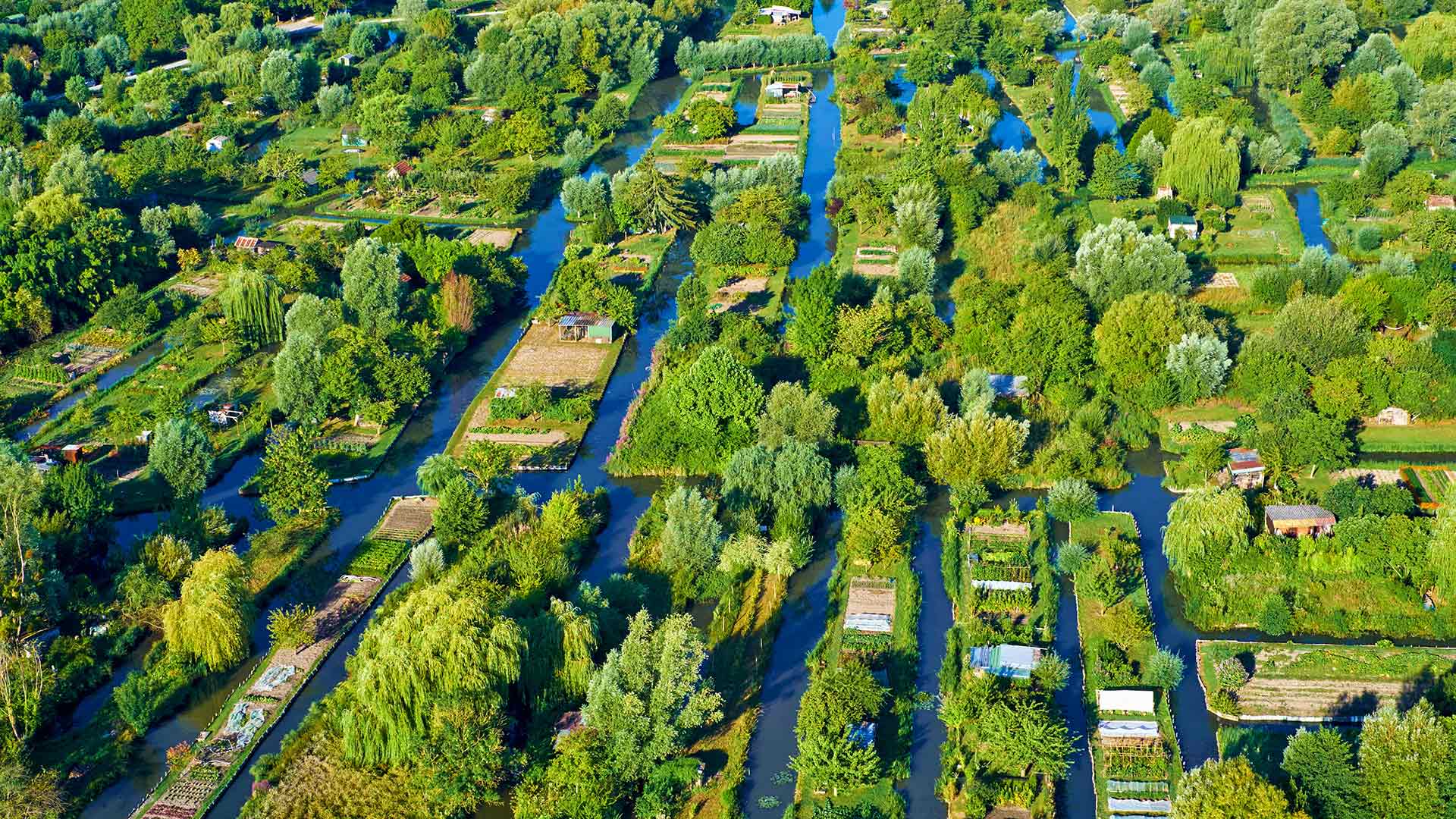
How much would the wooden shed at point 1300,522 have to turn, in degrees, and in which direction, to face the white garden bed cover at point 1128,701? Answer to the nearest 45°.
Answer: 0° — it already faces it

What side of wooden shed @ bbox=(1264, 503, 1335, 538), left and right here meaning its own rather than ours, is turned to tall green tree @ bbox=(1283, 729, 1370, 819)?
front

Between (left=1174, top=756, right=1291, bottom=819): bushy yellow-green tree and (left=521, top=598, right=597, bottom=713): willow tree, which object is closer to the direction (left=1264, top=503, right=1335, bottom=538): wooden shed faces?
the bushy yellow-green tree

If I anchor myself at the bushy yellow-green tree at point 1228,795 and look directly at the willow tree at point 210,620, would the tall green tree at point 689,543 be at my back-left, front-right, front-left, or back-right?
front-right

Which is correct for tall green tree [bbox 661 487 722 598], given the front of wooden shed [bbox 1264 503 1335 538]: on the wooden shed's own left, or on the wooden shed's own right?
on the wooden shed's own right

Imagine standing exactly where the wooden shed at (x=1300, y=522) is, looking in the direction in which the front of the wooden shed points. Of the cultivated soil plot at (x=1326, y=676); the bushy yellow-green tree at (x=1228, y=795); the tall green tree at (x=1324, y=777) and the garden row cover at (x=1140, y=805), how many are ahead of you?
4

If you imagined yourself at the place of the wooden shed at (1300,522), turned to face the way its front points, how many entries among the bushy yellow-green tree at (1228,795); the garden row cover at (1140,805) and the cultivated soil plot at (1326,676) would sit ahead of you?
3

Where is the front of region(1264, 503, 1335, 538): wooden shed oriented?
toward the camera

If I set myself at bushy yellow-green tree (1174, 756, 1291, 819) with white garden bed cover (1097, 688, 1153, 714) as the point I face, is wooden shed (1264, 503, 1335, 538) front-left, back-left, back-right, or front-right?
front-right

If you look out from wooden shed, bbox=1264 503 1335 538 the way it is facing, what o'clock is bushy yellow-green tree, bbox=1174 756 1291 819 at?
The bushy yellow-green tree is roughly at 12 o'clock from the wooden shed.

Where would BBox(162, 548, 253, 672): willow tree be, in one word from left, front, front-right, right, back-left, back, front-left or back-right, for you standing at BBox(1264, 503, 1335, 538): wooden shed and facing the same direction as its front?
front-right

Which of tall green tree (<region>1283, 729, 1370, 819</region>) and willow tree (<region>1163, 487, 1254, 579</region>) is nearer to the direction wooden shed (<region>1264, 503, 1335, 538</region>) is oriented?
the tall green tree

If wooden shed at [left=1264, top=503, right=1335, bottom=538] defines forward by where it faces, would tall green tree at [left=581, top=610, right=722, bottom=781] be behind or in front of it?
in front

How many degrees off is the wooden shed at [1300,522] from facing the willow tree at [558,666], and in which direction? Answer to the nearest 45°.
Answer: approximately 45° to its right

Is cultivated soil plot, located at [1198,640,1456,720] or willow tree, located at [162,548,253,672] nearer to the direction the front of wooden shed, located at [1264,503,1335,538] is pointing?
the cultivated soil plot

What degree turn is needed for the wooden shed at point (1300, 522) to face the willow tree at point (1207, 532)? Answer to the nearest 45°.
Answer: approximately 45° to its right

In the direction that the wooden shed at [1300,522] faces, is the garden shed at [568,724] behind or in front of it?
in front

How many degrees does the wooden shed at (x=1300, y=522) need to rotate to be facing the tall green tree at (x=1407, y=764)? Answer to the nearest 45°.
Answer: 0° — it already faces it
